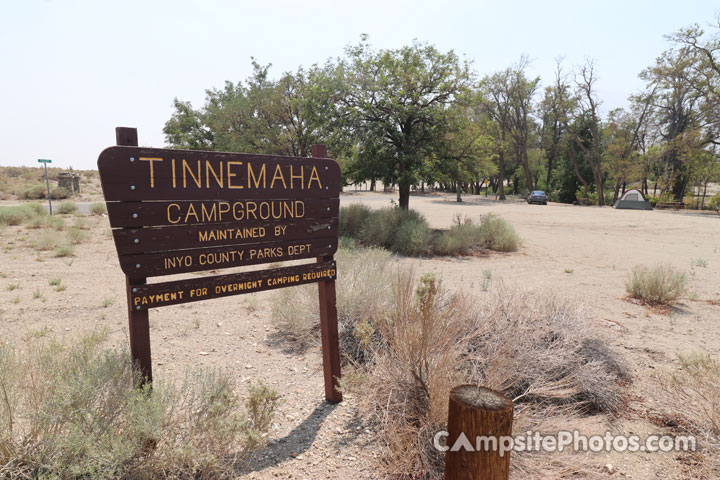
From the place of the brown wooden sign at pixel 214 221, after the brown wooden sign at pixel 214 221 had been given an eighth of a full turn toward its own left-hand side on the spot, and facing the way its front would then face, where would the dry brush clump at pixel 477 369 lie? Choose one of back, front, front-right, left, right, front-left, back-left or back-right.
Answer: front

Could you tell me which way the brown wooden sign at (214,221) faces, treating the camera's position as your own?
facing the viewer and to the right of the viewer

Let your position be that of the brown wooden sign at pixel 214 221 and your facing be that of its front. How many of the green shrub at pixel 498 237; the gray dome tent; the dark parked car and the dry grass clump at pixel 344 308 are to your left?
4

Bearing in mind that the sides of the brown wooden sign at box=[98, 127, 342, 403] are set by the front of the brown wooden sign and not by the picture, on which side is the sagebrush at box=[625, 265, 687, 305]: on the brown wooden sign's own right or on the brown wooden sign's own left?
on the brown wooden sign's own left

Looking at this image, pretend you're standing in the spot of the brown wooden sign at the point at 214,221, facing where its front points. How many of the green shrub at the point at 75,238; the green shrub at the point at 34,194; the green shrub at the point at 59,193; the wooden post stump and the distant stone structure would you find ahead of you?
1

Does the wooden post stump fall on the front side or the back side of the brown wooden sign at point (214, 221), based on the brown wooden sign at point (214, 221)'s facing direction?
on the front side

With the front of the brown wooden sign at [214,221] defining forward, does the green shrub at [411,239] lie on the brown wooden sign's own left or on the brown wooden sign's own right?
on the brown wooden sign's own left

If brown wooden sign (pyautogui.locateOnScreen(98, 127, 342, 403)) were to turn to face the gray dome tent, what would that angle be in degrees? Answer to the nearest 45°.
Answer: approximately 90° to its left

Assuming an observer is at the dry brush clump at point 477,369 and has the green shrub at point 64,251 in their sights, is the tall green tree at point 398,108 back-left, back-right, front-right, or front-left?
front-right

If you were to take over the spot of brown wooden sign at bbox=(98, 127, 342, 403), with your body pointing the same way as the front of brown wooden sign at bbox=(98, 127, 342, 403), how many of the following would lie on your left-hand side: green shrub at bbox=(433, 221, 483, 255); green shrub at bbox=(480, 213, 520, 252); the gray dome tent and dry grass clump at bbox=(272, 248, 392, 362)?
4

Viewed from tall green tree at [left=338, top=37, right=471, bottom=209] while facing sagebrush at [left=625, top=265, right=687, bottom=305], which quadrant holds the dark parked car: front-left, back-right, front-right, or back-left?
back-left

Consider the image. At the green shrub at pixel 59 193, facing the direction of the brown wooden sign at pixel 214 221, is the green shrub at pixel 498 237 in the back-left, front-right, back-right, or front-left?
front-left
